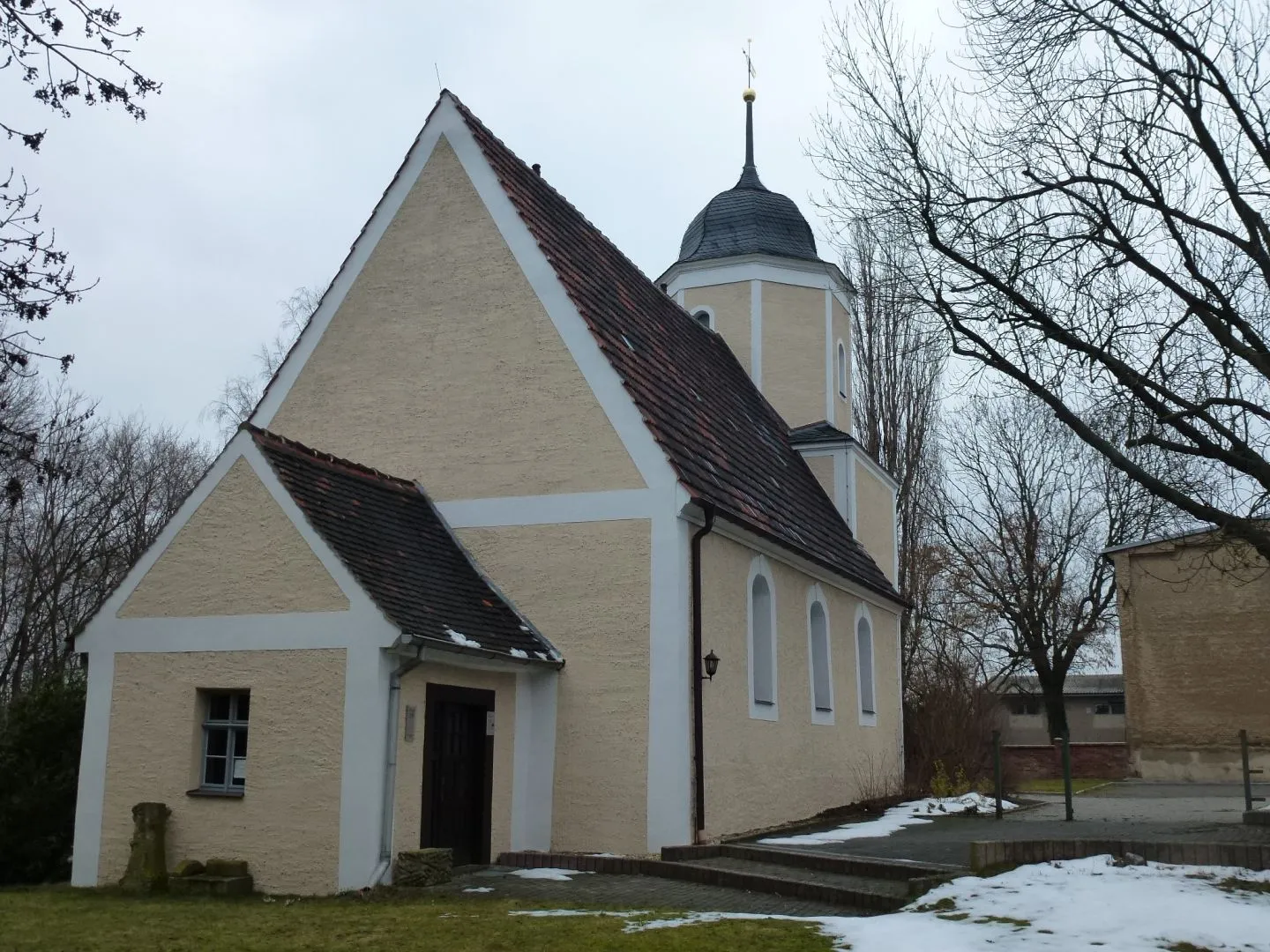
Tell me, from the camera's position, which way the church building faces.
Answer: facing the viewer and to the left of the viewer

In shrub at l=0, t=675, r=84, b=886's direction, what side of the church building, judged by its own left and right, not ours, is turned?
right

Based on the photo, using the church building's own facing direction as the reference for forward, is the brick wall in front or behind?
behind

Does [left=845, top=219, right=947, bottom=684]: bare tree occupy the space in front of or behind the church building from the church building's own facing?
behind

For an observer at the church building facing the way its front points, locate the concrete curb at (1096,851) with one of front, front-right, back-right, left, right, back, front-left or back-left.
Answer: left

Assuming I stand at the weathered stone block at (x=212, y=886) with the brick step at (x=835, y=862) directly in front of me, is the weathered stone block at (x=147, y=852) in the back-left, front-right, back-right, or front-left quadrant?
back-left

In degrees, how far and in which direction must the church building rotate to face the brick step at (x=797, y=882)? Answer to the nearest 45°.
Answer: approximately 90° to its left

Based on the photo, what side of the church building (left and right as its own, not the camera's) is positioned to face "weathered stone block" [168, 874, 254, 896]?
front

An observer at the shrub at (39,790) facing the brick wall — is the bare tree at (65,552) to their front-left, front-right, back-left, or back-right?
front-left
